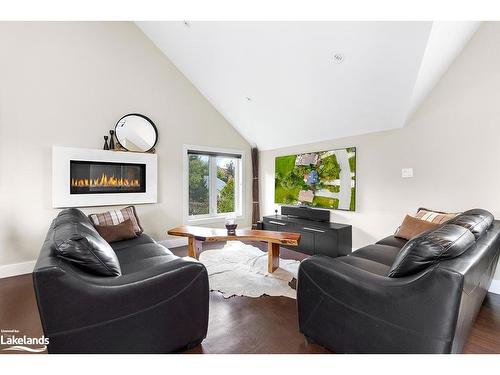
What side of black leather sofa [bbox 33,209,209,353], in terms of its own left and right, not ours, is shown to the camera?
right

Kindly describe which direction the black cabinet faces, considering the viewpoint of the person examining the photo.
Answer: facing the viewer and to the left of the viewer

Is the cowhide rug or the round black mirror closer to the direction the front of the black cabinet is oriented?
the cowhide rug

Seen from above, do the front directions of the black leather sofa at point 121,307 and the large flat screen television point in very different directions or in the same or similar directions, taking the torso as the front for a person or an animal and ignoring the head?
very different directions

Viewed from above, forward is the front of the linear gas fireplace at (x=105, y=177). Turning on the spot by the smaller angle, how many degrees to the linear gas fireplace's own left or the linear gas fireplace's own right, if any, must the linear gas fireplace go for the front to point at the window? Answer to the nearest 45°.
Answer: approximately 45° to the linear gas fireplace's own left

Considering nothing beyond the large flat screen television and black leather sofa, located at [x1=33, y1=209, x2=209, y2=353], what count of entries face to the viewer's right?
1

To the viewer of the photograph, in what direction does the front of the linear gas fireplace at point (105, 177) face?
facing the viewer and to the right of the viewer

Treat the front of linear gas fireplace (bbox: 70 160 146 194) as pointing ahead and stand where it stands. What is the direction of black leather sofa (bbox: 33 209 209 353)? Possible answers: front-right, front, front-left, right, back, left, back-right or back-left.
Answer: front-right

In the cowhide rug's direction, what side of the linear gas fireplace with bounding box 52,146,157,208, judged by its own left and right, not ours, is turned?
front

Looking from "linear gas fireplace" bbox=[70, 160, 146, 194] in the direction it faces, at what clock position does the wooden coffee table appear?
The wooden coffee table is roughly at 12 o'clock from the linear gas fireplace.

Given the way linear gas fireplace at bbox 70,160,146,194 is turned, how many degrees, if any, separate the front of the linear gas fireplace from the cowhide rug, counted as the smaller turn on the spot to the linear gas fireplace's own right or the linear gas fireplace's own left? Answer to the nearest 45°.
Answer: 0° — it already faces it

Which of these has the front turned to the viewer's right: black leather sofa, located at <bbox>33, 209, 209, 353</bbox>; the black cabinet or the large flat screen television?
the black leather sofa

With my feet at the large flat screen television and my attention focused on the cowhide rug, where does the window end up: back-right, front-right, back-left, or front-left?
front-right

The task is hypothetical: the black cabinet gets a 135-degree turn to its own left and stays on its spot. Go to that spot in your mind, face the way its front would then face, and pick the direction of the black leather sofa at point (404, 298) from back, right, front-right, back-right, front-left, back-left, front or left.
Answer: right

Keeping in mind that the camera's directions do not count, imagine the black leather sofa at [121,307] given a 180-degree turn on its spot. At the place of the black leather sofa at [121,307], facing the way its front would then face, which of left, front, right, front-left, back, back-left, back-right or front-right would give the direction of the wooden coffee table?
back-right

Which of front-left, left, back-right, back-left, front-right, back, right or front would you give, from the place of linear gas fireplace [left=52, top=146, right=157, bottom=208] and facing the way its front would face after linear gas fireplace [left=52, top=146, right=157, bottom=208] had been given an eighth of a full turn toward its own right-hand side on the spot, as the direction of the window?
left

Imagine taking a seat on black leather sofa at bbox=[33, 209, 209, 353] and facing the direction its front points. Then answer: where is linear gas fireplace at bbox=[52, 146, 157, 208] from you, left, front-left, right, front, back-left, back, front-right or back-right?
left

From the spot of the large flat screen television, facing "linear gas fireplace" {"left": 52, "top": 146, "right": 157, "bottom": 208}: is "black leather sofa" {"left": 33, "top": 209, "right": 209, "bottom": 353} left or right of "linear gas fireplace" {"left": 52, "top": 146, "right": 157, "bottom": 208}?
left
